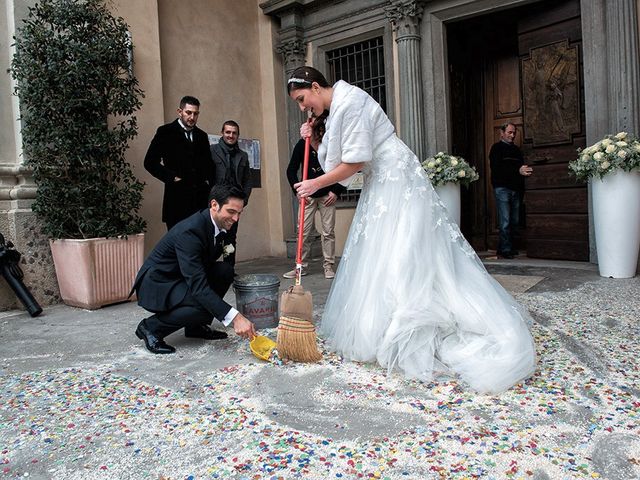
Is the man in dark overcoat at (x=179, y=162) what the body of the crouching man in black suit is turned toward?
no

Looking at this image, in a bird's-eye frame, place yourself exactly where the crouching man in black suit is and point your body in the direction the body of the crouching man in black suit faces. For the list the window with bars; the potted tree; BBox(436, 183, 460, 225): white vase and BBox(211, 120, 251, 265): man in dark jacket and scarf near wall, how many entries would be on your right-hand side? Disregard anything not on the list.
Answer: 0

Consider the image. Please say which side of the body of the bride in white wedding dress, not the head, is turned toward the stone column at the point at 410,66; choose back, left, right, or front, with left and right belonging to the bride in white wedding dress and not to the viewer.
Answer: right

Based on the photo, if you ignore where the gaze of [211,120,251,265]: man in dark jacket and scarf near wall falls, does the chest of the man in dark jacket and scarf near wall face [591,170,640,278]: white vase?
no

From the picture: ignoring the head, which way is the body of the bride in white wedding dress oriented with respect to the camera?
to the viewer's left

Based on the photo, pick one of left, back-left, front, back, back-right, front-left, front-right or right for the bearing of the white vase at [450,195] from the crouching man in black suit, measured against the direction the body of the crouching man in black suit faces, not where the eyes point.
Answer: front-left

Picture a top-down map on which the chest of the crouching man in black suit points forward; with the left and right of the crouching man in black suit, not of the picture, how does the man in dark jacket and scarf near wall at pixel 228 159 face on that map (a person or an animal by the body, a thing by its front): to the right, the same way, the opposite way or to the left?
to the right

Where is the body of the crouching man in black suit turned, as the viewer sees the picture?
to the viewer's right

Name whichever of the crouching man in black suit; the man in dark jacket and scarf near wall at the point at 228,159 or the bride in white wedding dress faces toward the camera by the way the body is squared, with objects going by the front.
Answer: the man in dark jacket and scarf near wall

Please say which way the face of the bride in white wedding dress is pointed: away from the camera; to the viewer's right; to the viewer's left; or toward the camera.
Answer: to the viewer's left

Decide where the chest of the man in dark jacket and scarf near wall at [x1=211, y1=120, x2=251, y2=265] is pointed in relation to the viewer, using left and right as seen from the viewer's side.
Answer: facing the viewer

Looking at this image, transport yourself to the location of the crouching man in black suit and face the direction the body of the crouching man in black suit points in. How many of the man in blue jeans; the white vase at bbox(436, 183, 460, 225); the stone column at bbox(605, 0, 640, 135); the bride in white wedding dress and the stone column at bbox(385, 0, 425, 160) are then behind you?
0

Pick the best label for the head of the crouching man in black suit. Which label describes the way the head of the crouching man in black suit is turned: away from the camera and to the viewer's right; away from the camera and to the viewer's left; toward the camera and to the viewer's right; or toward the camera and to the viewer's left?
toward the camera and to the viewer's right

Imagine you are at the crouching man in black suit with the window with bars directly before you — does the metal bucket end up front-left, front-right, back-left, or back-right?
front-right

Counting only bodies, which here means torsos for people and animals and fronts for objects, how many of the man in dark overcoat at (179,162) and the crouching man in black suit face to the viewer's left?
0

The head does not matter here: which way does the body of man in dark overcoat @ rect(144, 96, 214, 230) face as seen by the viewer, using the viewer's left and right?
facing the viewer and to the right of the viewer
